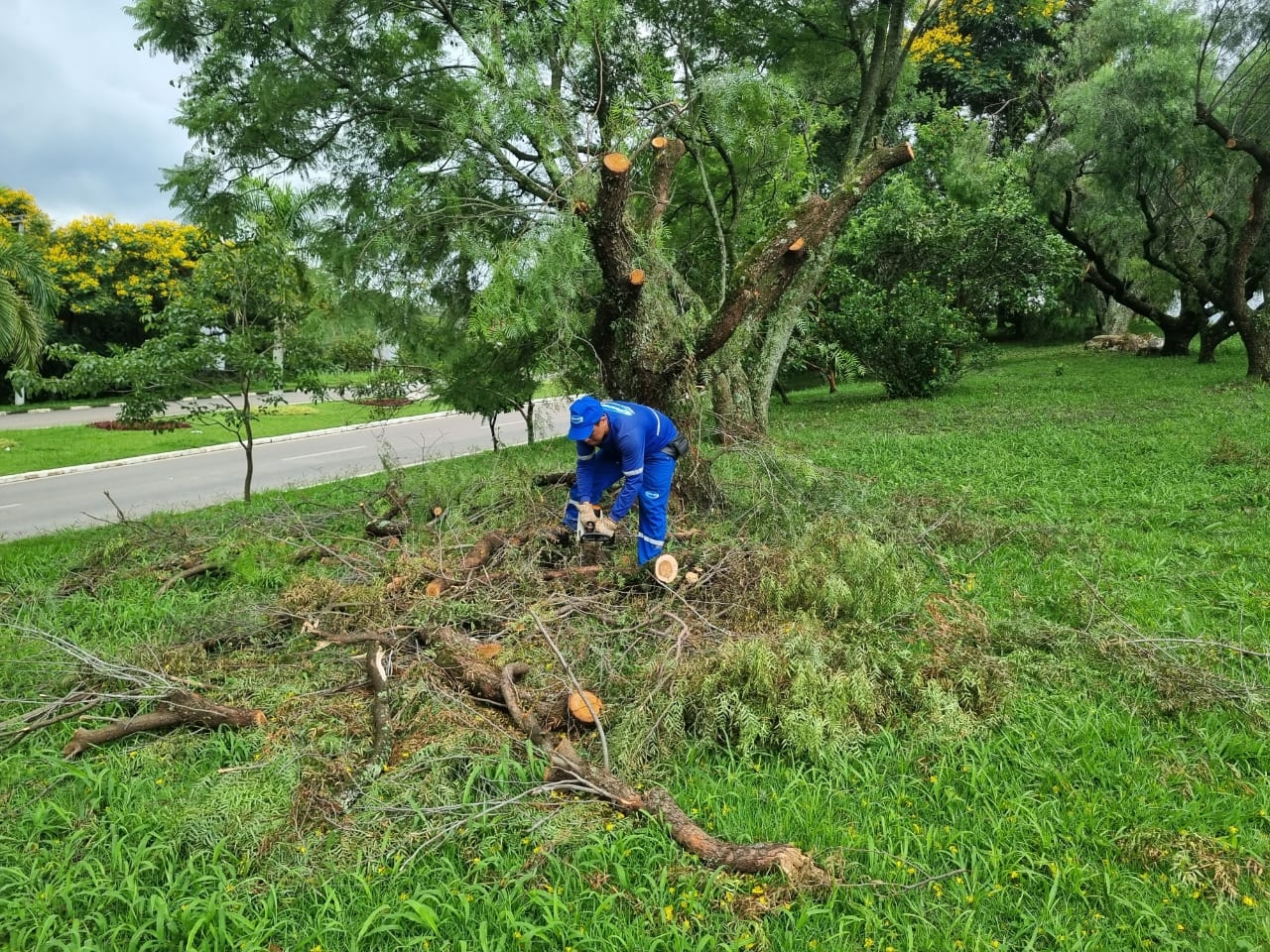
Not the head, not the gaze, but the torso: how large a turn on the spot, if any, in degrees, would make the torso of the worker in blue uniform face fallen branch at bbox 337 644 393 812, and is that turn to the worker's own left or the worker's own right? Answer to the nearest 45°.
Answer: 0° — they already face it

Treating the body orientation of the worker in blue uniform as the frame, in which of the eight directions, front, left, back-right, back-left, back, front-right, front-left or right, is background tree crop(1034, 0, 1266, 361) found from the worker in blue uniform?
back

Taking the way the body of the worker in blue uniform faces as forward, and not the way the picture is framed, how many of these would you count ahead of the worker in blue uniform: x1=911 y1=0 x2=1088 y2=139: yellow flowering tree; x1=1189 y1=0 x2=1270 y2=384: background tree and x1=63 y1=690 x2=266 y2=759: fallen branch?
1

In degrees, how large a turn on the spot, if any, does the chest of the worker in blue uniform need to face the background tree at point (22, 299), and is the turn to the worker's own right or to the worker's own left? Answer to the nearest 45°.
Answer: approximately 90° to the worker's own right

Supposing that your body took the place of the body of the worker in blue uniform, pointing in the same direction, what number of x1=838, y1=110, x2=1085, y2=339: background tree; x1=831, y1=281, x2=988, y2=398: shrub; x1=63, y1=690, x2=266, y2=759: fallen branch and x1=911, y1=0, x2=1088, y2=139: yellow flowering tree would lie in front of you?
1

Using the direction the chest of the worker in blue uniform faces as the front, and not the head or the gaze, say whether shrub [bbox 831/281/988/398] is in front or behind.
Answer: behind

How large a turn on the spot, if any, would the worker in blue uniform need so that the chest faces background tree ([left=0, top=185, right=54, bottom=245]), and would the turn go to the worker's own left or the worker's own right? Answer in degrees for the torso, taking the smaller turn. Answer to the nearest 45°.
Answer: approximately 90° to the worker's own right

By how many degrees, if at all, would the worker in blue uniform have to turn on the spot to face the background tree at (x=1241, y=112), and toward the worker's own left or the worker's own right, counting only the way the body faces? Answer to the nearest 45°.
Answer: approximately 180°

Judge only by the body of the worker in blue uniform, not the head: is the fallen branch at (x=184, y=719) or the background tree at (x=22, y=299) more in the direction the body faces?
the fallen branch

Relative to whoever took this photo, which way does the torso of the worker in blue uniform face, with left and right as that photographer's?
facing the viewer and to the left of the viewer

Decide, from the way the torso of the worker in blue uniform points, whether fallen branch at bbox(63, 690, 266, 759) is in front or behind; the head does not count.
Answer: in front
